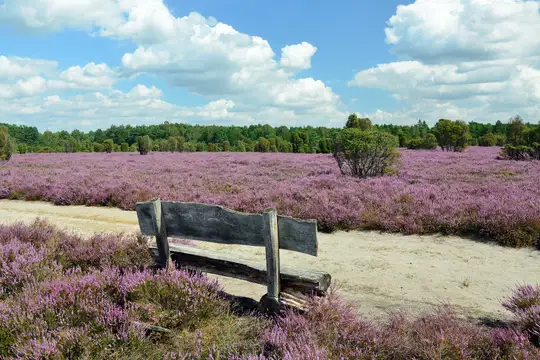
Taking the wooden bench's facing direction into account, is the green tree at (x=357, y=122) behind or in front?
in front

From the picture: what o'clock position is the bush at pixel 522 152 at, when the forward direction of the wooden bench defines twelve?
The bush is roughly at 12 o'clock from the wooden bench.

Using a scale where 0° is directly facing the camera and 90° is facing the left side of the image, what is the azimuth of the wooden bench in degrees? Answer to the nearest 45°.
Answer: approximately 225°

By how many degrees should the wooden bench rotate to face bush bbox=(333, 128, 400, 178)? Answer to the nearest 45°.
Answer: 0° — it already faces it

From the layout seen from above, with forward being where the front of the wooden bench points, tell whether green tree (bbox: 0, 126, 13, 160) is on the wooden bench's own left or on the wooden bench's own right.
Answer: on the wooden bench's own left

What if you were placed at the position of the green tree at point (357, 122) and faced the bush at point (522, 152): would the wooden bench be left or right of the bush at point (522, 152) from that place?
right
